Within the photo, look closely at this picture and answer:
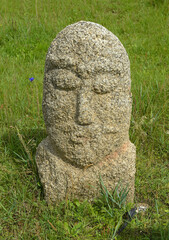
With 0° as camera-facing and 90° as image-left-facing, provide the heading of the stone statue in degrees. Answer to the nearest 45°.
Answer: approximately 0°
